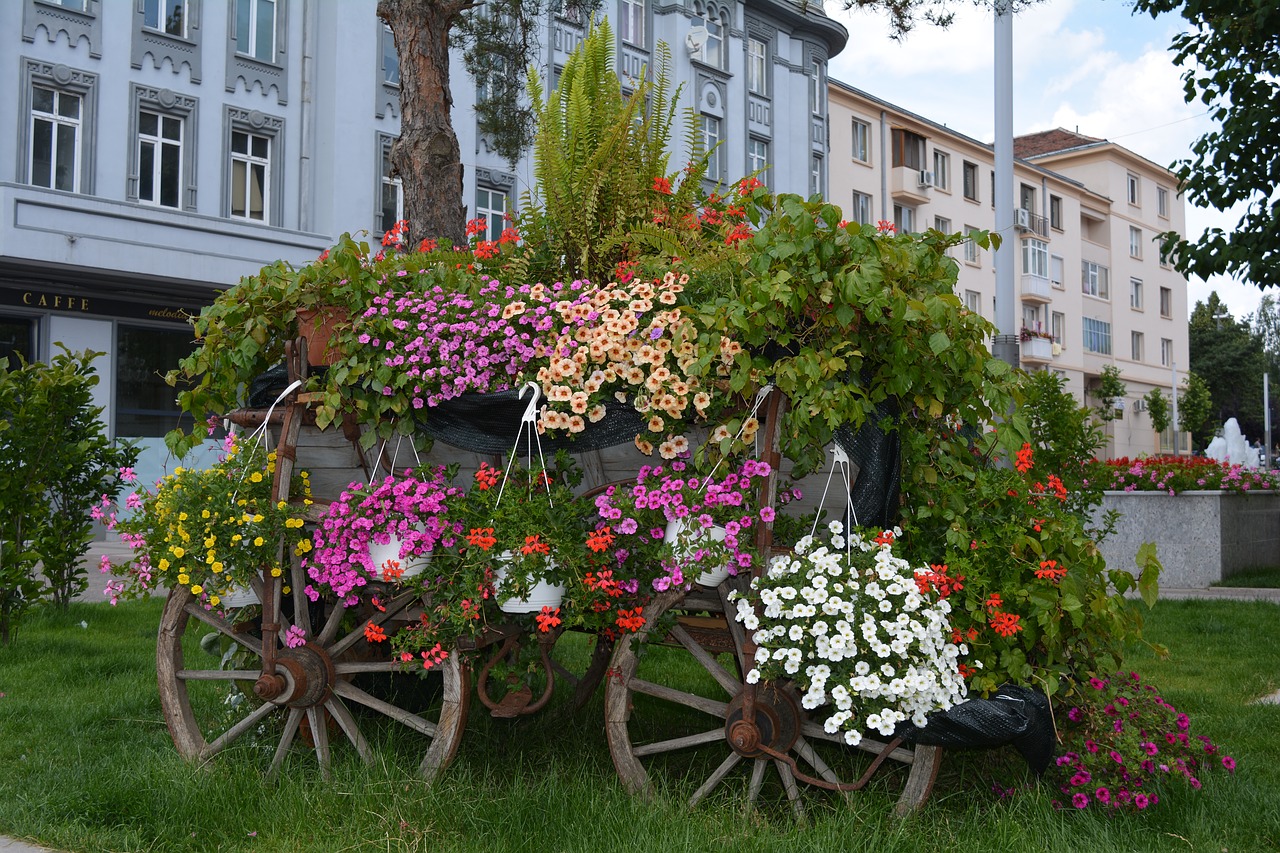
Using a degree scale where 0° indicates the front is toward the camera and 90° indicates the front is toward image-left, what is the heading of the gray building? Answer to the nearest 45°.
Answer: approximately 315°

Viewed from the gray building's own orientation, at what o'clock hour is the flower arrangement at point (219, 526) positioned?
The flower arrangement is roughly at 1 o'clock from the gray building.

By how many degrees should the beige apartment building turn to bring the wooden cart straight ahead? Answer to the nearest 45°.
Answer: approximately 45° to its right

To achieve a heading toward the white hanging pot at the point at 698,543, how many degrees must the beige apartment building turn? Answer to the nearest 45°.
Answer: approximately 45° to its right

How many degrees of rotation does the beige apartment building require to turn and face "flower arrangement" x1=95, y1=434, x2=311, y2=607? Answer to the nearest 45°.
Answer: approximately 45° to its right

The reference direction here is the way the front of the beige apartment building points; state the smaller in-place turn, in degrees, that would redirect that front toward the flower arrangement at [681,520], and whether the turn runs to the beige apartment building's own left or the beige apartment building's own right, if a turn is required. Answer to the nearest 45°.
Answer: approximately 45° to the beige apartment building's own right
